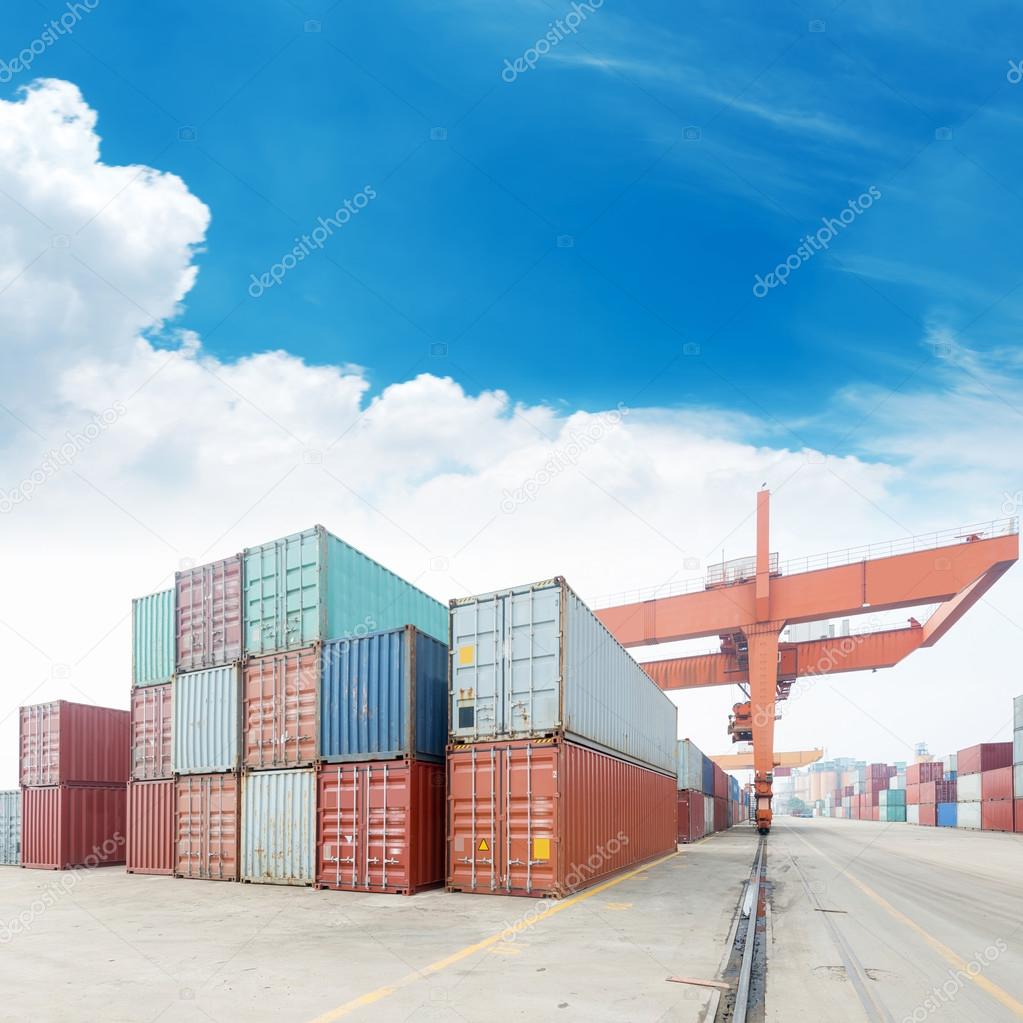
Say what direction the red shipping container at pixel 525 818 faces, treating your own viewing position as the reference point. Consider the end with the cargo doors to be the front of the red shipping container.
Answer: facing the viewer and to the left of the viewer

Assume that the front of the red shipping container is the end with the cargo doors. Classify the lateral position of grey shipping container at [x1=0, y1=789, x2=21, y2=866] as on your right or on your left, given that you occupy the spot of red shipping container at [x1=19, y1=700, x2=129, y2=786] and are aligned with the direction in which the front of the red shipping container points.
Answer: on your right

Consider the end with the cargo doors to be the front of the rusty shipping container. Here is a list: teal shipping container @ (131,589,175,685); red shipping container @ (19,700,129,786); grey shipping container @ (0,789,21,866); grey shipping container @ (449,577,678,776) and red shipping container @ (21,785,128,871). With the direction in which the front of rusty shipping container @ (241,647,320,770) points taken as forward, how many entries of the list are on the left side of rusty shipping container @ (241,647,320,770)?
1

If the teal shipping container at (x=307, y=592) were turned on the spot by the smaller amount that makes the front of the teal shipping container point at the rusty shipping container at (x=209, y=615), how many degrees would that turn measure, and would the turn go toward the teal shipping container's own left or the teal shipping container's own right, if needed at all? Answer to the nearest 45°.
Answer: approximately 90° to the teal shipping container's own right

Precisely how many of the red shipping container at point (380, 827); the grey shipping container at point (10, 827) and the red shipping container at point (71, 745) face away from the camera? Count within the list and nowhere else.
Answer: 0

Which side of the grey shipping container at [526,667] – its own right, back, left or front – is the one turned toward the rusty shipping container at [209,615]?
right
